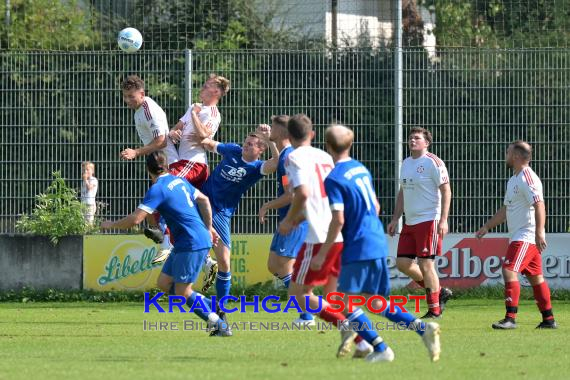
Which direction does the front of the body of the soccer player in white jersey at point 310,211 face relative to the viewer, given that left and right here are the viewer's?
facing away from the viewer and to the left of the viewer

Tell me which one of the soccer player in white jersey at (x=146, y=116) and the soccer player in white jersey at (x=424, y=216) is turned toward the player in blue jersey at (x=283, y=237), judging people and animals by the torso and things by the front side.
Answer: the soccer player in white jersey at (x=424, y=216)

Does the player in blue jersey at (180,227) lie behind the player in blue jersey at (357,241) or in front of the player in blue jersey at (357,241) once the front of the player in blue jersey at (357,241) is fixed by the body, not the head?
in front

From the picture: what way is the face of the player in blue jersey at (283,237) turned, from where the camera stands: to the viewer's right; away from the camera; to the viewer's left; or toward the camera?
to the viewer's left

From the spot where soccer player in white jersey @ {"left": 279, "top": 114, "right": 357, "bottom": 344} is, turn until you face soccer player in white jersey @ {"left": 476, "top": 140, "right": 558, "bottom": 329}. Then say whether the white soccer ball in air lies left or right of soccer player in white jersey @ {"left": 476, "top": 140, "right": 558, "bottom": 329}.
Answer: left

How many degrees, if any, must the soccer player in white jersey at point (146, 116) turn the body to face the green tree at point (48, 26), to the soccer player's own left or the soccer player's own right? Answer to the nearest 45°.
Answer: approximately 90° to the soccer player's own right

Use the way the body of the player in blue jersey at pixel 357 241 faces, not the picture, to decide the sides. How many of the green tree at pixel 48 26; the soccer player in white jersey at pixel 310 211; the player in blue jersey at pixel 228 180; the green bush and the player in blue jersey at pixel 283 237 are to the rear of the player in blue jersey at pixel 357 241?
0

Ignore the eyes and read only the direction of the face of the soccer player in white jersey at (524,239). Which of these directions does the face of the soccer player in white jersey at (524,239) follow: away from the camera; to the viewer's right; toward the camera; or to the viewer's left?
to the viewer's left

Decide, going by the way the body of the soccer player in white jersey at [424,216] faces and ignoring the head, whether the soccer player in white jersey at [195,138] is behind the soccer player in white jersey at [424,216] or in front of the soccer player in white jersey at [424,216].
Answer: in front

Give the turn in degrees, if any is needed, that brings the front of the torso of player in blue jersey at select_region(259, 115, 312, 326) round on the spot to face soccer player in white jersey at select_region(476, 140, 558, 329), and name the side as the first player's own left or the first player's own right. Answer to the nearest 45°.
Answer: approximately 180°

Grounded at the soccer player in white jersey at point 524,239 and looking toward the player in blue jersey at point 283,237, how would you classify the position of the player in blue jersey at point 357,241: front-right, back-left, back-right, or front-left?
front-left

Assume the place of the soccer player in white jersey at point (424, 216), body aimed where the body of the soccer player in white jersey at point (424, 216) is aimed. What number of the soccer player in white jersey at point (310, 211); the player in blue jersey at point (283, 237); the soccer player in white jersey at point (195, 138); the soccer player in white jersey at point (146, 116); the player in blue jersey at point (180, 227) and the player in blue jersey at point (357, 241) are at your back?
0

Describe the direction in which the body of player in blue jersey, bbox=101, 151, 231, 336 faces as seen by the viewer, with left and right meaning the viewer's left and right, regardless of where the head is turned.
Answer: facing away from the viewer and to the left of the viewer

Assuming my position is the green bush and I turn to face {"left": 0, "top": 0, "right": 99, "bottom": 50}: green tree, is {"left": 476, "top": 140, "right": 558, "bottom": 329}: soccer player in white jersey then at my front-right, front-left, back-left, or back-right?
back-right

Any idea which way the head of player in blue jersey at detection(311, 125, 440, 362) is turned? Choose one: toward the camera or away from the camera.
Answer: away from the camera
